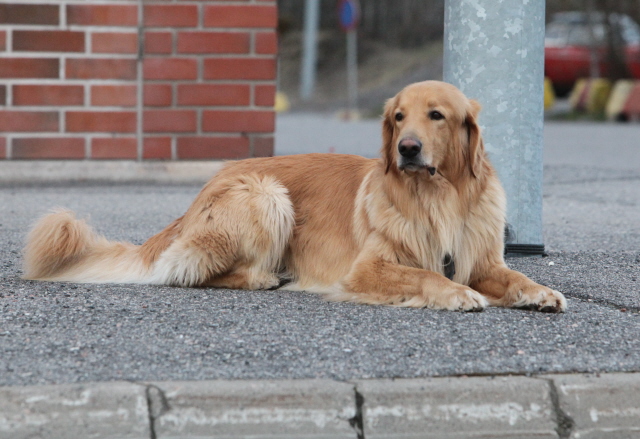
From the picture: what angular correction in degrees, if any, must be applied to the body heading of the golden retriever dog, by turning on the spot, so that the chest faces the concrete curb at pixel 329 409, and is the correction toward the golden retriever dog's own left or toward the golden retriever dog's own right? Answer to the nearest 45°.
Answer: approximately 45° to the golden retriever dog's own right

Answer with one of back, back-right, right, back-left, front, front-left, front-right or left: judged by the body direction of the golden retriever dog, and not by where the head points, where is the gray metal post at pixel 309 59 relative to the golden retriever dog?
back-left

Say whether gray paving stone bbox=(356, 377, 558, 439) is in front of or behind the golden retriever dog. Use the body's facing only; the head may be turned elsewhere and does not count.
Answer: in front

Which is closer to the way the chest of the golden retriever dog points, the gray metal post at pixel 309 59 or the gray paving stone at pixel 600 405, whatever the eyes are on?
the gray paving stone

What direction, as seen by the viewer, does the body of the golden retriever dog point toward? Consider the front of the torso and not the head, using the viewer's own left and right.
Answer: facing the viewer and to the right of the viewer

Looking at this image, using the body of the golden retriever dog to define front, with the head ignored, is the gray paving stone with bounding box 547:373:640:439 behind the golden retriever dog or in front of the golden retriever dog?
in front

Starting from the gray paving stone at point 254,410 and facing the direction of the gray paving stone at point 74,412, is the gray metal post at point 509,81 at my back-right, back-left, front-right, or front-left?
back-right
